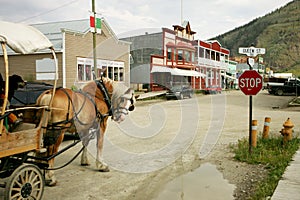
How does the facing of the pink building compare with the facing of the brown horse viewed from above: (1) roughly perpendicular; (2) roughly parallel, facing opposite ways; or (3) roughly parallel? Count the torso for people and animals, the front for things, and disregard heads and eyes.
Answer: roughly perpendicular

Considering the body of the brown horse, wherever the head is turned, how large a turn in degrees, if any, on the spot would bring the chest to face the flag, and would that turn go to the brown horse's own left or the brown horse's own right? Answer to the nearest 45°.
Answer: approximately 45° to the brown horse's own left

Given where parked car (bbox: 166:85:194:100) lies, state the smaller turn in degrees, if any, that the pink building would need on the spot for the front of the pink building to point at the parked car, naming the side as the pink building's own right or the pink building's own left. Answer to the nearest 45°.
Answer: approximately 45° to the pink building's own right

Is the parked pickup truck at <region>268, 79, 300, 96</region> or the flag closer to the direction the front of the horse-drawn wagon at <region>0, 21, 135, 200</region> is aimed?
the parked pickup truck

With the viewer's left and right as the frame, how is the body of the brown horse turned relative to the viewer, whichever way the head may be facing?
facing away from the viewer and to the right of the viewer

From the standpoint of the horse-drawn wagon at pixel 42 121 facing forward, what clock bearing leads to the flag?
The flag is roughly at 11 o'clock from the horse-drawn wagon.

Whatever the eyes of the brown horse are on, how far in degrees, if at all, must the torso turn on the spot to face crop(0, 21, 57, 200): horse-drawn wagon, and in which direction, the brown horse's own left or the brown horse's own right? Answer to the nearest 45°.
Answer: approximately 180°

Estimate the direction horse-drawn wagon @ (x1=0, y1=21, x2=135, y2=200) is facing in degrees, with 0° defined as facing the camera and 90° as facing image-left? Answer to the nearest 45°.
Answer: approximately 225°

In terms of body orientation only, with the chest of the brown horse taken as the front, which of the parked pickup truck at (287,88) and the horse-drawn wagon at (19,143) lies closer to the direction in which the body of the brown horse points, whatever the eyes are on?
the parked pickup truck
